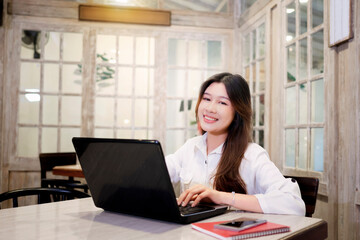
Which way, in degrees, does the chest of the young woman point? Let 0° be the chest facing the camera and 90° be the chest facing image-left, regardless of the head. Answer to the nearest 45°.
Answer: approximately 45°

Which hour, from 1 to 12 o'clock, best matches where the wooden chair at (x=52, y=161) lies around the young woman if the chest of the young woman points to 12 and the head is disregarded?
The wooden chair is roughly at 3 o'clock from the young woman.

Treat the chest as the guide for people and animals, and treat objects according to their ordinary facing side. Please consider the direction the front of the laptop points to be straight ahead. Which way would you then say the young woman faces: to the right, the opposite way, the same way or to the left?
the opposite way

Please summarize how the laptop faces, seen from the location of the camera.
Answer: facing away from the viewer and to the right of the viewer

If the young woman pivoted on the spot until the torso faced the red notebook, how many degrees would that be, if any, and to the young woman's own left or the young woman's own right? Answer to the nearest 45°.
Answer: approximately 45° to the young woman's own left

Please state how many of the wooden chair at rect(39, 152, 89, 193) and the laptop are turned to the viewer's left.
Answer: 0
